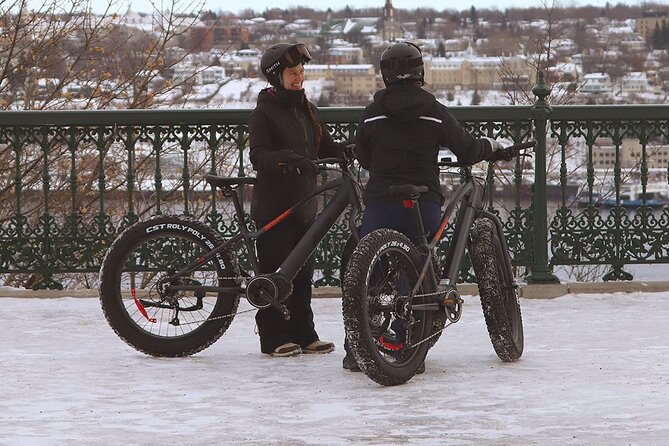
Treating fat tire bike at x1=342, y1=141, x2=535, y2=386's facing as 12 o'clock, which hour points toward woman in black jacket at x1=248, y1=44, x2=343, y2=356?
The woman in black jacket is roughly at 9 o'clock from the fat tire bike.

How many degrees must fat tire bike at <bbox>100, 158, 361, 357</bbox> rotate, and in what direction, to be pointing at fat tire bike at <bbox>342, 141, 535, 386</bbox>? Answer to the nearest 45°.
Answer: approximately 45° to its right

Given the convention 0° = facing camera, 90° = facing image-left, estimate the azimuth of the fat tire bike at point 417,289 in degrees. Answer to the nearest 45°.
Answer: approximately 225°

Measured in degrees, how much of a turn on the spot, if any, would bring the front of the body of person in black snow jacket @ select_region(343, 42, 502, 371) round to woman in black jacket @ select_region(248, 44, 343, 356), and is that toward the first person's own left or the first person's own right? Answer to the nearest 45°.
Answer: approximately 45° to the first person's own left

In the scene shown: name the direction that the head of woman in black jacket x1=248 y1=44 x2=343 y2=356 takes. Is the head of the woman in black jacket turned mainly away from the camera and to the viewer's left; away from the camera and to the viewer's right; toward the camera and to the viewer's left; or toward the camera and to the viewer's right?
toward the camera and to the viewer's right

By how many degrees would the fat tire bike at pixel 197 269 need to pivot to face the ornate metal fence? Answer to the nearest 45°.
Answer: approximately 45° to its left

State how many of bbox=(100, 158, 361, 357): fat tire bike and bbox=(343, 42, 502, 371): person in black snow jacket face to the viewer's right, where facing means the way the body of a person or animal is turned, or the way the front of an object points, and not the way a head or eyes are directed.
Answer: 1

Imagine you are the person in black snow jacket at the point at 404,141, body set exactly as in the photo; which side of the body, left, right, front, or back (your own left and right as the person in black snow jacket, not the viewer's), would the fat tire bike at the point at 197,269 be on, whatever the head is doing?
left

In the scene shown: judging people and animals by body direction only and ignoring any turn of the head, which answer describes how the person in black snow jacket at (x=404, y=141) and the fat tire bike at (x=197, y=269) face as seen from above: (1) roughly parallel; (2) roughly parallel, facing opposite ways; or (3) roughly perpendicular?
roughly perpendicular

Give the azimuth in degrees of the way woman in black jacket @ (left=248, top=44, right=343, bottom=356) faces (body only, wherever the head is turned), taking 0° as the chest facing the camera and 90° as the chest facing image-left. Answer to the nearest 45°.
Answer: approximately 315°

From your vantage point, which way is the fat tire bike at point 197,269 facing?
to the viewer's right

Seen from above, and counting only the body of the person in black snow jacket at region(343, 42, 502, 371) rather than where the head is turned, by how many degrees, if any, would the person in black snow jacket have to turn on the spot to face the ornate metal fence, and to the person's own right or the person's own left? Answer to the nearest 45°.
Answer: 0° — they already face it

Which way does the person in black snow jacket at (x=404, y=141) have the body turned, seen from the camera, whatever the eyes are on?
away from the camera
